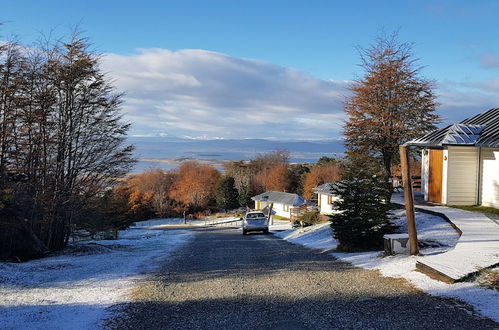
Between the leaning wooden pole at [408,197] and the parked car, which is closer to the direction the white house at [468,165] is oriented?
the leaning wooden pole

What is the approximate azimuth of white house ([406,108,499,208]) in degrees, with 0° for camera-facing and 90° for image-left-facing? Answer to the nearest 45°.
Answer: approximately 45°

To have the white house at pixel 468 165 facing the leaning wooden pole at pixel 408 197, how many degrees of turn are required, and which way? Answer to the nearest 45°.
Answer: approximately 45° to its left

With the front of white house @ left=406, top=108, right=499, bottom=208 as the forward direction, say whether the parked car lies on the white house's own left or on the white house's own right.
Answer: on the white house's own right

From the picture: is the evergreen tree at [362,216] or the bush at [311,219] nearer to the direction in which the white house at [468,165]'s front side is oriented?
the evergreen tree

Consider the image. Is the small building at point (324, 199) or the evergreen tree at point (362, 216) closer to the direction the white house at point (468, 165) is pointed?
the evergreen tree

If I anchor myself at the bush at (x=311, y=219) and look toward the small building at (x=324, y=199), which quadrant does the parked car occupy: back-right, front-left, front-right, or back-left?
back-left

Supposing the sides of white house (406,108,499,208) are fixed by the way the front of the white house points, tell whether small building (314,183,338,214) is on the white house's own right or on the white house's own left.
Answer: on the white house's own right

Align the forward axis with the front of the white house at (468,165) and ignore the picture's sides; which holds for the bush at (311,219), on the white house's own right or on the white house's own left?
on the white house's own right

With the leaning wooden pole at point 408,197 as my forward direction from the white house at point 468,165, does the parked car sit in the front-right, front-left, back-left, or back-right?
back-right

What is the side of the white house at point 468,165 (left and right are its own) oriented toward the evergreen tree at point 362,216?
front
